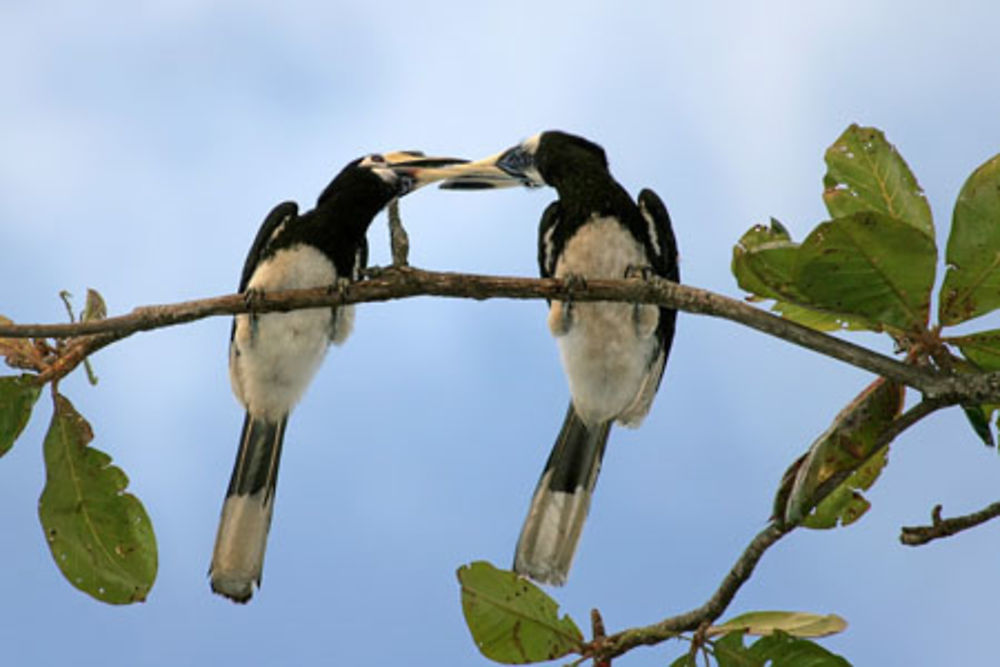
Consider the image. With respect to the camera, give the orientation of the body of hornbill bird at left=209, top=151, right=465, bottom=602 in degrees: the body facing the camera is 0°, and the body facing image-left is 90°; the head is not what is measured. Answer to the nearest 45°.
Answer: approximately 315°

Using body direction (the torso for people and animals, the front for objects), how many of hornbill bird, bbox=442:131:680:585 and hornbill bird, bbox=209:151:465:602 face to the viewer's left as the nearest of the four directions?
0

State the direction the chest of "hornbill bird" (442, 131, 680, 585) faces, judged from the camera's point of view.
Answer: toward the camera
